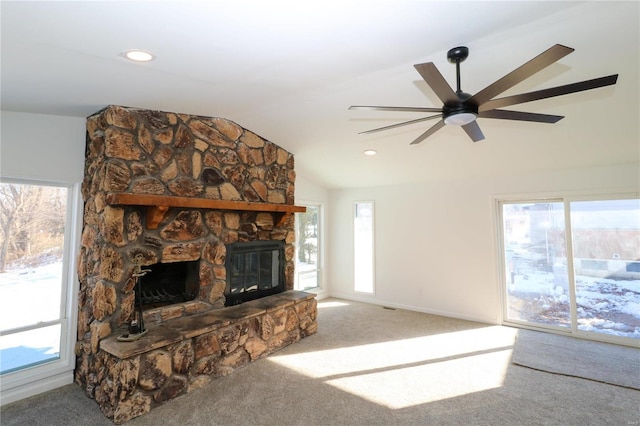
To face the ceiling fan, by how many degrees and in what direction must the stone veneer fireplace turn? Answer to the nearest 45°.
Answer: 0° — it already faces it

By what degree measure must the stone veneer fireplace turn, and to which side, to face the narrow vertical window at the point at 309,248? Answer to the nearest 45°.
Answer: approximately 90° to its left

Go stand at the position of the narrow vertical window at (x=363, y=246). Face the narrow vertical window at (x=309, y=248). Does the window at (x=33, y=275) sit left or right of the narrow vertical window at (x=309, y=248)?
left

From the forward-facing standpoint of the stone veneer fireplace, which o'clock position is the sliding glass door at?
The sliding glass door is roughly at 11 o'clock from the stone veneer fireplace.

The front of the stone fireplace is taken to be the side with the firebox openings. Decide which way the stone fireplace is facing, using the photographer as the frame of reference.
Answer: facing the viewer and to the right of the viewer

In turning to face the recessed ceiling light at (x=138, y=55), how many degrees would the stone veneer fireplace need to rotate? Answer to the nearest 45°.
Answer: approximately 45° to its right

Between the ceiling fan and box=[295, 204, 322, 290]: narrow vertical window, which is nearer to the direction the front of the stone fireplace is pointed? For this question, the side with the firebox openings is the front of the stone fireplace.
the ceiling fan

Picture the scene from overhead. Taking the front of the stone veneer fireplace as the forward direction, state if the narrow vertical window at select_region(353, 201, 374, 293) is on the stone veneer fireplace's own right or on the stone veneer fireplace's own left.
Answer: on the stone veneer fireplace's own left

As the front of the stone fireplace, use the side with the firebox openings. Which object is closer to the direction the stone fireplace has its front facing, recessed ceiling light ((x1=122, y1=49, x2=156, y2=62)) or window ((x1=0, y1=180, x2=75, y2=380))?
the recessed ceiling light
